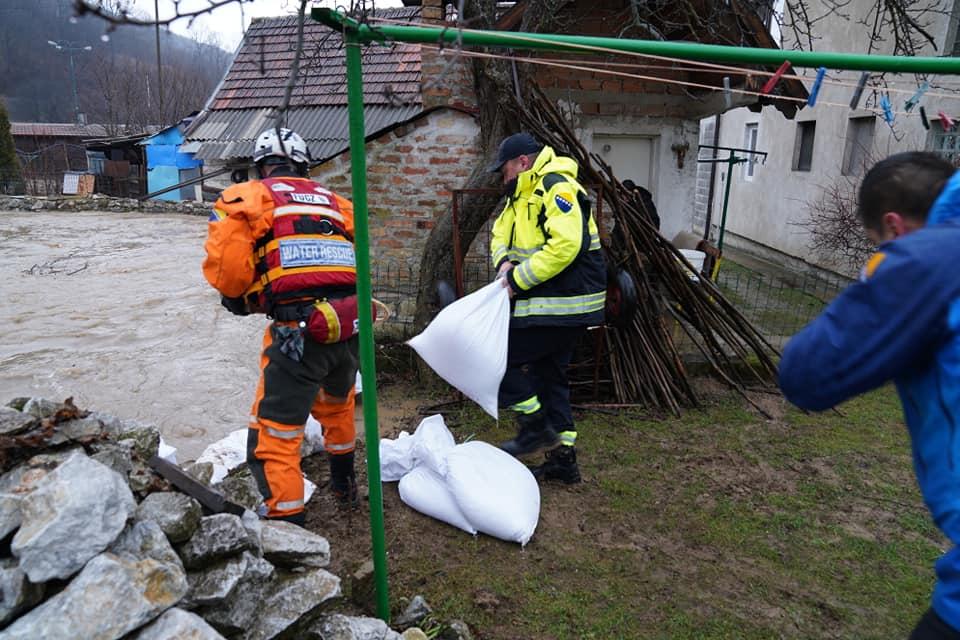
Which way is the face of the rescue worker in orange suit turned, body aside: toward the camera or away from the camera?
away from the camera

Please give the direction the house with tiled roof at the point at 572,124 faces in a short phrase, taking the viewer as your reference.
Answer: facing the viewer

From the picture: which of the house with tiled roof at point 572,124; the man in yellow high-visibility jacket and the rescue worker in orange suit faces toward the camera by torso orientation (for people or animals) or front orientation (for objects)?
the house with tiled roof

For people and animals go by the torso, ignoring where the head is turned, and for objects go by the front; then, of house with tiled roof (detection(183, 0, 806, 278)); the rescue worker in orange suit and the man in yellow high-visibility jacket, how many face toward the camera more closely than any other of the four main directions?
1

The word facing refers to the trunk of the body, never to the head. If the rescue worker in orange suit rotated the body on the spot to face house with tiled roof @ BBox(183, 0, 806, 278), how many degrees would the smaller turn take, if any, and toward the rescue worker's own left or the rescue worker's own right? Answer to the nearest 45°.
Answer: approximately 90° to the rescue worker's own right

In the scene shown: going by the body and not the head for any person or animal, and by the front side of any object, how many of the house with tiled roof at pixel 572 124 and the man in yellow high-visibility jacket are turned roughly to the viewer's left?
1

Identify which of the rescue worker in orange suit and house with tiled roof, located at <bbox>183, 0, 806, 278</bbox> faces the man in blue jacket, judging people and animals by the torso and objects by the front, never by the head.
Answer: the house with tiled roof

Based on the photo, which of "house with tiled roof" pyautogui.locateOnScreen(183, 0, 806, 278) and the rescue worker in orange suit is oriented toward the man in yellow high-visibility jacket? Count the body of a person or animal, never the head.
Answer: the house with tiled roof

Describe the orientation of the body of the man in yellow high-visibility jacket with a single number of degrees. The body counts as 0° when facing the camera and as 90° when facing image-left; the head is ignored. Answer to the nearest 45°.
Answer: approximately 90°

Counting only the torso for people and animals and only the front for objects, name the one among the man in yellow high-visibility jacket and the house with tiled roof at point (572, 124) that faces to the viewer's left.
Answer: the man in yellow high-visibility jacket

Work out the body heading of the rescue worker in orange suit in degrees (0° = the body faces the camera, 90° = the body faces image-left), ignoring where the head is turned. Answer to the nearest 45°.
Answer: approximately 135°

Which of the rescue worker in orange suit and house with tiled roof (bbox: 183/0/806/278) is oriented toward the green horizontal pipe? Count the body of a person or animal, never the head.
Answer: the house with tiled roof
